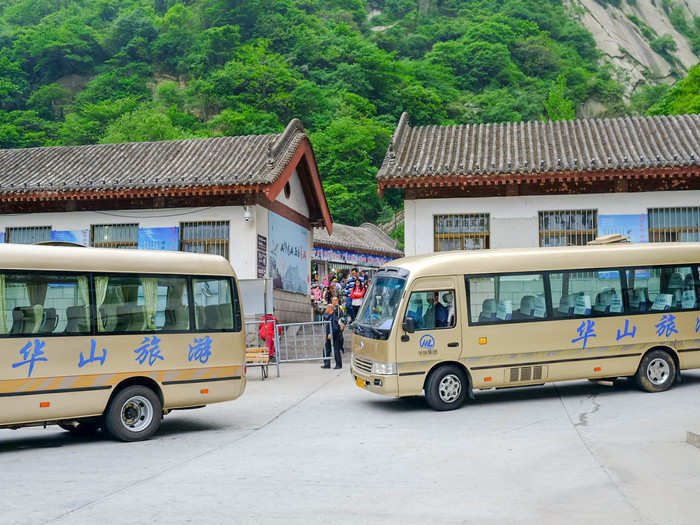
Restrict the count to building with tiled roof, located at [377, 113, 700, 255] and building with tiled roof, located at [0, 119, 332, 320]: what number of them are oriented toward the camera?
2

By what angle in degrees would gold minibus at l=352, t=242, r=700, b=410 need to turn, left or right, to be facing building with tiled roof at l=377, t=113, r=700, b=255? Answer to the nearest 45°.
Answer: approximately 135° to its right

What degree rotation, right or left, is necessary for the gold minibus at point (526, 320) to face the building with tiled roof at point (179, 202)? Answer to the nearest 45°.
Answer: approximately 90° to its right

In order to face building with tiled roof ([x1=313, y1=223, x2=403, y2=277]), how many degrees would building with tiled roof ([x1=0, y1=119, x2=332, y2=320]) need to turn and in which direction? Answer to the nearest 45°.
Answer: approximately 135° to its left

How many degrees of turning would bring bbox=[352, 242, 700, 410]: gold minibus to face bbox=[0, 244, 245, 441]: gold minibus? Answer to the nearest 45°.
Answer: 0° — it already faces it

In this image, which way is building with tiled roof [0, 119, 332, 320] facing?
toward the camera

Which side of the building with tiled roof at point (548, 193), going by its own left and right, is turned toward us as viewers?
front

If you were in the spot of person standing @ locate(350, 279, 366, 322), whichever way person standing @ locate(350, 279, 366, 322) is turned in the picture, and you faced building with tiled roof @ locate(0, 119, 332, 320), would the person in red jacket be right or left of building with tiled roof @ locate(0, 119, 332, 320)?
left

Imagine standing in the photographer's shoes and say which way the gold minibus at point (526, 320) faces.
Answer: facing the viewer and to the left of the viewer

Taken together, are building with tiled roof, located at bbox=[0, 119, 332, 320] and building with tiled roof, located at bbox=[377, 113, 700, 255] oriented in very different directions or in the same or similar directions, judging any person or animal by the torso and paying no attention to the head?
same or similar directions

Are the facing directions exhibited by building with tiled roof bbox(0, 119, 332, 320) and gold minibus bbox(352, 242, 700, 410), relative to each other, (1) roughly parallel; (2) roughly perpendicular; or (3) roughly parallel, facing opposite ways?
roughly perpendicular

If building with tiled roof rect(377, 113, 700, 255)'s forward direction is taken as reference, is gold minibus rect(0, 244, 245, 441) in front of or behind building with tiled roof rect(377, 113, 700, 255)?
in front

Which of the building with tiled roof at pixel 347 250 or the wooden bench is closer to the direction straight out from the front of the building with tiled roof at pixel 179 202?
the wooden bench

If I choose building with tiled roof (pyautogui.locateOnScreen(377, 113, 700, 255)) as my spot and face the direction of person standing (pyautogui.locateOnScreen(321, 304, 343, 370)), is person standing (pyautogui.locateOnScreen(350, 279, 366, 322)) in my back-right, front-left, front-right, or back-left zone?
front-right

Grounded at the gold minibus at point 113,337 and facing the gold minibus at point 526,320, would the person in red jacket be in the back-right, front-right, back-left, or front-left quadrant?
front-left

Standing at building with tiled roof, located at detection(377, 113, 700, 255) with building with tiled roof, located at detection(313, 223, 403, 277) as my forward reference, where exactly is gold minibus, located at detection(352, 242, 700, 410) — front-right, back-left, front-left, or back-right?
back-left

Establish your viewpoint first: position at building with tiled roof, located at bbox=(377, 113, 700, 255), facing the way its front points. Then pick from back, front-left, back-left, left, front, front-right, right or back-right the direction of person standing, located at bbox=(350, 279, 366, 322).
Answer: right
